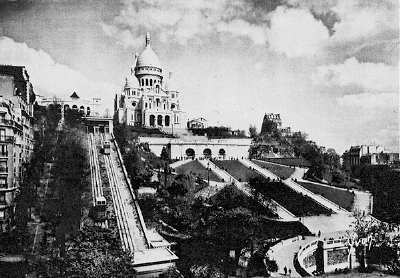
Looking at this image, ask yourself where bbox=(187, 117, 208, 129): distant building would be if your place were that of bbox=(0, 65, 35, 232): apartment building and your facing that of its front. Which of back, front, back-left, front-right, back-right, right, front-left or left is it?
left

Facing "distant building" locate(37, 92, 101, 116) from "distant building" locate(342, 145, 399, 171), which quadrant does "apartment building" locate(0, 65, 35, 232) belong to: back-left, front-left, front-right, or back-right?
front-left

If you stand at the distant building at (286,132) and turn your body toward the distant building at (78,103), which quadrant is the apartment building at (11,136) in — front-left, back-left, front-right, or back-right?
front-left

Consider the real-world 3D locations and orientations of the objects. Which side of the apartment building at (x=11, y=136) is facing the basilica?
left

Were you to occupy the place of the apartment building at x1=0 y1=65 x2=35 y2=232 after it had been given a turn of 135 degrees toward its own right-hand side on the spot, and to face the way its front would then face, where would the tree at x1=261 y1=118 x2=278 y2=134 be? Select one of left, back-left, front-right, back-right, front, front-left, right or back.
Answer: back-right

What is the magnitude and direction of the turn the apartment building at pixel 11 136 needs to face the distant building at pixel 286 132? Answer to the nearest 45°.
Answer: approximately 90° to its left

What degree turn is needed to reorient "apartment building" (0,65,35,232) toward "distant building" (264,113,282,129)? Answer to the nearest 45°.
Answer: approximately 90° to its left

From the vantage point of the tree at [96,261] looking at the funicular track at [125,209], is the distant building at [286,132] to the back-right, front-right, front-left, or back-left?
front-right

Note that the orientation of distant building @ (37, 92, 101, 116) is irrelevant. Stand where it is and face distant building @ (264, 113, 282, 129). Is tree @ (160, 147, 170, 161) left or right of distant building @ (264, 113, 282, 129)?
right

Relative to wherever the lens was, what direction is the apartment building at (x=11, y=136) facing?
facing the viewer and to the right of the viewer

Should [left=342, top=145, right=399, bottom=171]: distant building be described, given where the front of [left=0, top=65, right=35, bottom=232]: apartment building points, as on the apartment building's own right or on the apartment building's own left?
on the apartment building's own left
